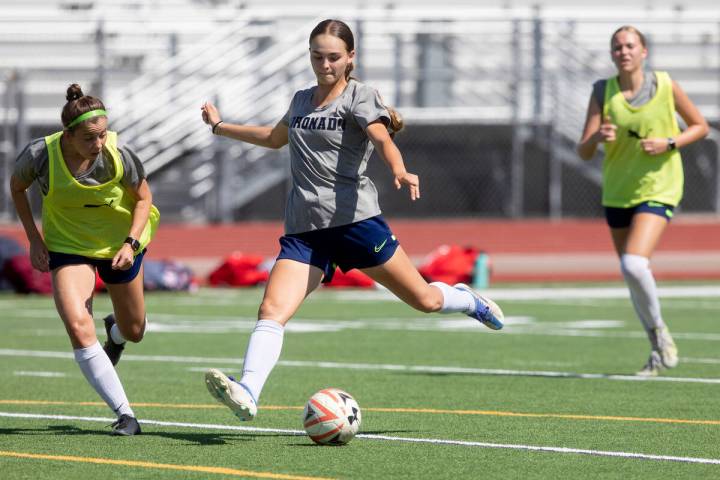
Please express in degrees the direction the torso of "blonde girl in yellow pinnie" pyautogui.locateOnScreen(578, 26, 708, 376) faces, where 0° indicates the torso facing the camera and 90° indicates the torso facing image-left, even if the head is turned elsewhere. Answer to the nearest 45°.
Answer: approximately 0°

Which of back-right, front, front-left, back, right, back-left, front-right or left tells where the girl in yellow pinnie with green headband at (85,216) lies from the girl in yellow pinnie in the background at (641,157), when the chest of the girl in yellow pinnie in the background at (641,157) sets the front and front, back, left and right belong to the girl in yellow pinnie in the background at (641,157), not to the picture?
front-right

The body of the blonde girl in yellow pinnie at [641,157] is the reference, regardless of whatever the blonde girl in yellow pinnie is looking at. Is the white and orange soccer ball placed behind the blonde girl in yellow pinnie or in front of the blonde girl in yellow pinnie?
in front

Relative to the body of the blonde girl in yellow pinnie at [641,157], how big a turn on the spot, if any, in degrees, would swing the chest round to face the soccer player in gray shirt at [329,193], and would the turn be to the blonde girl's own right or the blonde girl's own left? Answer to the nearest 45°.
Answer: approximately 45° to the blonde girl's own right
